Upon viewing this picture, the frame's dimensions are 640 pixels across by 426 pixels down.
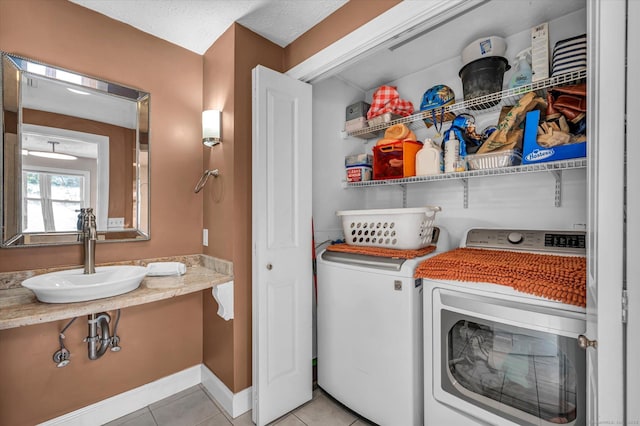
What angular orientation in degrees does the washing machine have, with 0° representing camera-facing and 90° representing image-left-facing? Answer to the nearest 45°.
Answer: approximately 45°

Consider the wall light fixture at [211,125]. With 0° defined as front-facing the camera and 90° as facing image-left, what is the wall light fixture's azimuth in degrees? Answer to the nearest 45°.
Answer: approximately 45°

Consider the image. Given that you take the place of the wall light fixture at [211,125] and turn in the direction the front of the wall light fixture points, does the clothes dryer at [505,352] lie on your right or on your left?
on your left

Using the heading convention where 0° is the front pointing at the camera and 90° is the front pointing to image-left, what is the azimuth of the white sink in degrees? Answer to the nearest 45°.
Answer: approximately 315°
